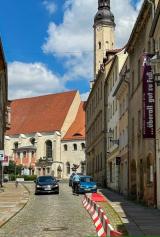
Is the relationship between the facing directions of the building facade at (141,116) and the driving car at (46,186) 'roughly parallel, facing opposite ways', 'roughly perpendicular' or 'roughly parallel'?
roughly perpendicular

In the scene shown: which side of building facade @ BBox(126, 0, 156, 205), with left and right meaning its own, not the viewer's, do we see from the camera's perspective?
left

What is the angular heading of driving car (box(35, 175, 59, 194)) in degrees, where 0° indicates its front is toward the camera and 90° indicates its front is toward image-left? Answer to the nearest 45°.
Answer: approximately 0°

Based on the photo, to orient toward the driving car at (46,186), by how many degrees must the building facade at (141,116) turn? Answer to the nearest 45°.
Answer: approximately 45° to its right

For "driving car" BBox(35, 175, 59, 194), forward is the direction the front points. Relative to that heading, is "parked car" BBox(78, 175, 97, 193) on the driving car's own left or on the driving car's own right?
on the driving car's own left

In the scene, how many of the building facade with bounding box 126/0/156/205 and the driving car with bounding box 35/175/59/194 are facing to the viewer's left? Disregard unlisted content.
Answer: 1
